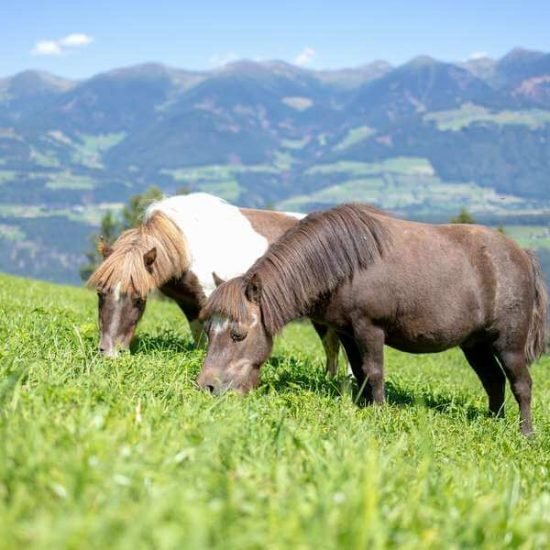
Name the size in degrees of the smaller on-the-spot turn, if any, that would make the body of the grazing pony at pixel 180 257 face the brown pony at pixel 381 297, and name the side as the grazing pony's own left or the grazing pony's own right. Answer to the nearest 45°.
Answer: approximately 90° to the grazing pony's own left

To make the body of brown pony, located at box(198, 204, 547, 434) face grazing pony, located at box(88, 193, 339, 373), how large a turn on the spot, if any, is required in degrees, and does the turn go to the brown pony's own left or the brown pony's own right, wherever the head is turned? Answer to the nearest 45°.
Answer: approximately 45° to the brown pony's own right

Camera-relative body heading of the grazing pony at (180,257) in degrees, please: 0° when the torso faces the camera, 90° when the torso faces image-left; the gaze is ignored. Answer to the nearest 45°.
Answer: approximately 45°

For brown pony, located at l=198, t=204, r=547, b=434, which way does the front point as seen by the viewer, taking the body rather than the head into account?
to the viewer's left

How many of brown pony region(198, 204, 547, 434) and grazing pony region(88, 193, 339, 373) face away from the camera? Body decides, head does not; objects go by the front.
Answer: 0
